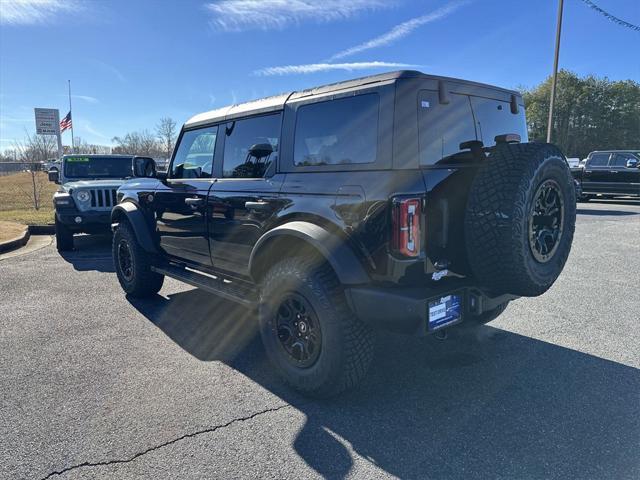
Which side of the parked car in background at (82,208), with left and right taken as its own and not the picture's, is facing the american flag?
back

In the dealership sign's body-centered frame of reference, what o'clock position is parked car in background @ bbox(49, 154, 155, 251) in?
The parked car in background is roughly at 12 o'clock from the dealership sign.

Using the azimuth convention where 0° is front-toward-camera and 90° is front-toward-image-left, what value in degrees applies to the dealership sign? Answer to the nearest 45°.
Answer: approximately 0°

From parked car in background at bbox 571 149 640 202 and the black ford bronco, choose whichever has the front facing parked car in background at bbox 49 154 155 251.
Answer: the black ford bronco

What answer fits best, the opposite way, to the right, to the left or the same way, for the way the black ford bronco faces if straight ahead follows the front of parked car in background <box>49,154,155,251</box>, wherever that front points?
the opposite way

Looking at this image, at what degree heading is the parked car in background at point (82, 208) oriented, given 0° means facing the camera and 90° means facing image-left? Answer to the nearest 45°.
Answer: approximately 0°

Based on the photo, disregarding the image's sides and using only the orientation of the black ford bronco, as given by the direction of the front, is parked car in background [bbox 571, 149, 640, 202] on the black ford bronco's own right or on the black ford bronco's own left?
on the black ford bronco's own right

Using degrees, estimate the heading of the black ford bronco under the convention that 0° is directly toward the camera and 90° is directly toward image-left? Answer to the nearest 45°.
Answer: approximately 135°

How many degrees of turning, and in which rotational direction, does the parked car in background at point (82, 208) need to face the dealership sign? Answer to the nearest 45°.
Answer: approximately 180°

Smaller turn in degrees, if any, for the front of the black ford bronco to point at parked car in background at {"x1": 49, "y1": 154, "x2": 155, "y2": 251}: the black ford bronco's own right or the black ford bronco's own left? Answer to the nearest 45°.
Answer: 0° — it already faces it
